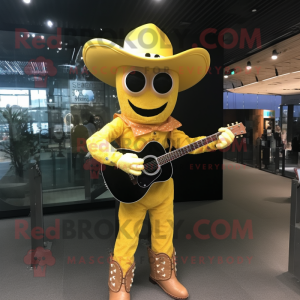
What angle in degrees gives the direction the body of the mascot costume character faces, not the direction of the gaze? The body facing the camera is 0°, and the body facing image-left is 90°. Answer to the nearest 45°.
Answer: approximately 0°
